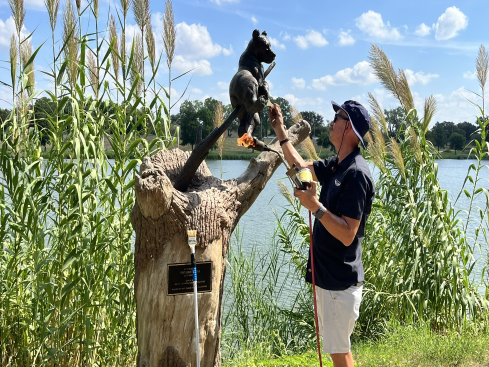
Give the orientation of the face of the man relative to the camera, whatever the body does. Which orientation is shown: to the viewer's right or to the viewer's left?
to the viewer's left

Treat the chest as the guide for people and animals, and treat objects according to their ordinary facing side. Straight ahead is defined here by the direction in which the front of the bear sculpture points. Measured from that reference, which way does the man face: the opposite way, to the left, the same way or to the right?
the opposite way

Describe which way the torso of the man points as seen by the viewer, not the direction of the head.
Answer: to the viewer's left

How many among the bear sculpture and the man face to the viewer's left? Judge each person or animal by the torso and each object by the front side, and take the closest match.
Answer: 1

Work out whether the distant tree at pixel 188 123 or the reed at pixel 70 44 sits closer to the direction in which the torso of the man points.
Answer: the reed

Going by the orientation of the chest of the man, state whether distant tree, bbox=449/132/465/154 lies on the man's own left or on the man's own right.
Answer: on the man's own right

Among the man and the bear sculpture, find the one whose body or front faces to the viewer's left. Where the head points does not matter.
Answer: the man
